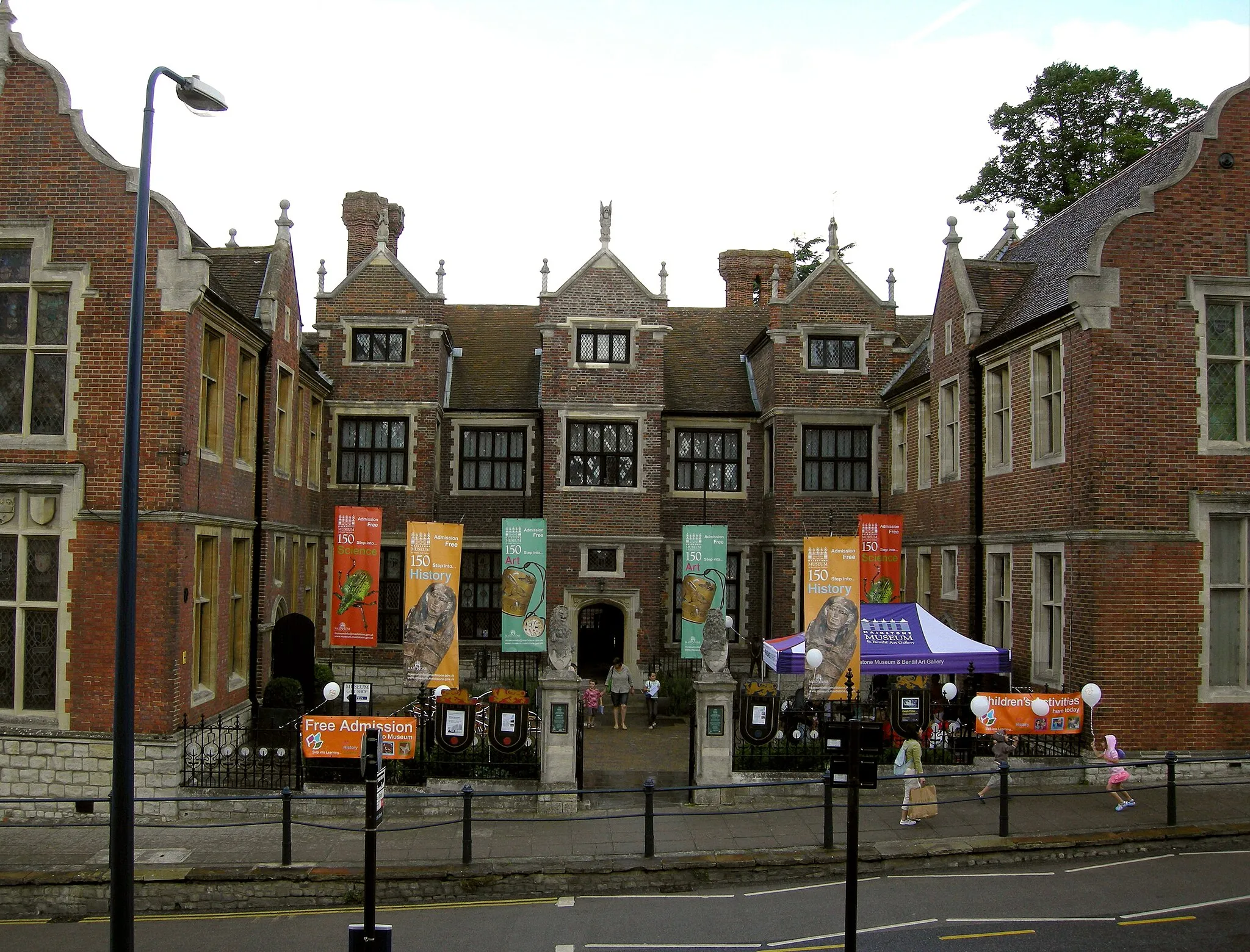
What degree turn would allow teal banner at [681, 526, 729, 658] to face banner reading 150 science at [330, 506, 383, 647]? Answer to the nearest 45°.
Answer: approximately 90° to its right

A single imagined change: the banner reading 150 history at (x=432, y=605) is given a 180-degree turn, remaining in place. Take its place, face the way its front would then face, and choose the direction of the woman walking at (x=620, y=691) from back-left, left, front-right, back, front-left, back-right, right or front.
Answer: front-right

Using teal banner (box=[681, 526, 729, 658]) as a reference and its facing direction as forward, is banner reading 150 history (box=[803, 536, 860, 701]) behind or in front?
in front

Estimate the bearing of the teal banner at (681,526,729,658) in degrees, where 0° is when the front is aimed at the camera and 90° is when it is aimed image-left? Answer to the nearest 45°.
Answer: approximately 0°

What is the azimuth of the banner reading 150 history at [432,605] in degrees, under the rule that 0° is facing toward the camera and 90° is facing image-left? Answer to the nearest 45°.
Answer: approximately 0°
